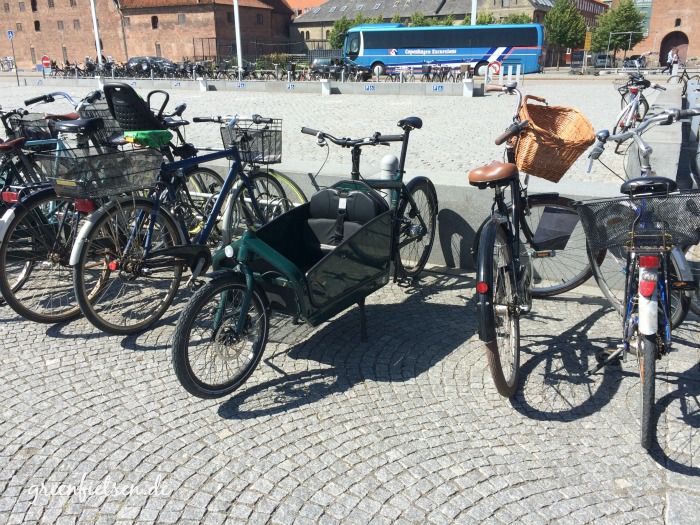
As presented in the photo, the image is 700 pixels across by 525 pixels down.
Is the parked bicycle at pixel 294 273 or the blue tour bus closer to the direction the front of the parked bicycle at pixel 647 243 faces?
the blue tour bus

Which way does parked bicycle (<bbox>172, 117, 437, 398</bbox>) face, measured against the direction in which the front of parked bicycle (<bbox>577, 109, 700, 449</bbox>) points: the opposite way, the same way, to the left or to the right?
the opposite way

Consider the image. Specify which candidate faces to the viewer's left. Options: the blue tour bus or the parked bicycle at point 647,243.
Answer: the blue tour bus

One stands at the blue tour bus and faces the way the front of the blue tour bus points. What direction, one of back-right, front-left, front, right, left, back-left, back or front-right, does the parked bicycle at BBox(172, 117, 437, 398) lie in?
left

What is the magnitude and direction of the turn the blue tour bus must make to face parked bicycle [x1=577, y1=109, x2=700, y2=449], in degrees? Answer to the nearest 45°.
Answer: approximately 90° to its left

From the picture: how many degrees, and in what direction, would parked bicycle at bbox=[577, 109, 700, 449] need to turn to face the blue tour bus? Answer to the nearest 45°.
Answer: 0° — it already faces it

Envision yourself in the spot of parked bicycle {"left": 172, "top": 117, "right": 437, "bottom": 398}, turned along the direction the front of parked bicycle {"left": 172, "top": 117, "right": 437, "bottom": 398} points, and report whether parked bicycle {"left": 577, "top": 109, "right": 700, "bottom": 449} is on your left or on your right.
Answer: on your left

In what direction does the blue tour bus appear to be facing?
to the viewer's left

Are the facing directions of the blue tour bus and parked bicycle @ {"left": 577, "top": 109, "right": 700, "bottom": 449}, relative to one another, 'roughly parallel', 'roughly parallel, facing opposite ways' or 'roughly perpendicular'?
roughly perpendicular

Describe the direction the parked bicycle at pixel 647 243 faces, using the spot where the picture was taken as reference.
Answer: facing away from the viewer

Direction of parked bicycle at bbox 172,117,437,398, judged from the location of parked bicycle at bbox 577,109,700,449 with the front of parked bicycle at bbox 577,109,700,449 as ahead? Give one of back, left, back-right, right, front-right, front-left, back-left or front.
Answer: left

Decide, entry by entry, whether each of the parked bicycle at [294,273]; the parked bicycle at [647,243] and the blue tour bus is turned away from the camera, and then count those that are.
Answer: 1

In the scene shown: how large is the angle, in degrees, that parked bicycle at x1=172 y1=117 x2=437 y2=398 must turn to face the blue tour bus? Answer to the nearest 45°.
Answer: approximately 135° to its right

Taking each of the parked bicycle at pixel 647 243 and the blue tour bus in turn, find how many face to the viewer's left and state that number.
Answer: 1
